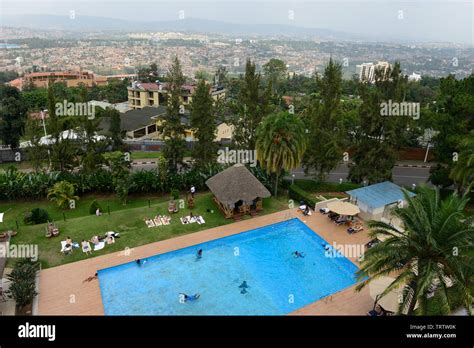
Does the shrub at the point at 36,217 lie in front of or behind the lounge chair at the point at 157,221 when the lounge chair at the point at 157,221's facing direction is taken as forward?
behind

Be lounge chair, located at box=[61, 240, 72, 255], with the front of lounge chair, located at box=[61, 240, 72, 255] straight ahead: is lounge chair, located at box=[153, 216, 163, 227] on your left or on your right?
on your left

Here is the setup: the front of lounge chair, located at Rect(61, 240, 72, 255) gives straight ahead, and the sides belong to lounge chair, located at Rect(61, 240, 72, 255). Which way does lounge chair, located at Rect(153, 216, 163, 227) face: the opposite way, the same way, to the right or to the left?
the same way

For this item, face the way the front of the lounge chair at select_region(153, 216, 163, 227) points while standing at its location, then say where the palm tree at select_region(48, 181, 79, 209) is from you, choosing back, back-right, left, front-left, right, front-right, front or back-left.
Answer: back

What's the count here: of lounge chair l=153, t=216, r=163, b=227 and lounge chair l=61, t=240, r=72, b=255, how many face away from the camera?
0

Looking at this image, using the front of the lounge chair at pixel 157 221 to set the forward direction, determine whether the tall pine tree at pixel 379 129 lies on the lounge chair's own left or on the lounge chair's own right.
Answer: on the lounge chair's own left

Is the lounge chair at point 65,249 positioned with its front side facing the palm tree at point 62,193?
no

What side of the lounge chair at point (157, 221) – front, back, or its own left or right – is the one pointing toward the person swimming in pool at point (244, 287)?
front

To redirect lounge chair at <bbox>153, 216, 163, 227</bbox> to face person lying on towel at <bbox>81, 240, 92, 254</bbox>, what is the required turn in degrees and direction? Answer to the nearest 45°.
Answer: approximately 90° to its right

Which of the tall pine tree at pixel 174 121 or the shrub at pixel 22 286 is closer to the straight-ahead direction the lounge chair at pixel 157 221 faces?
the shrub

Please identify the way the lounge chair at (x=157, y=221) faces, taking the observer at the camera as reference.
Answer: facing the viewer and to the right of the viewer
